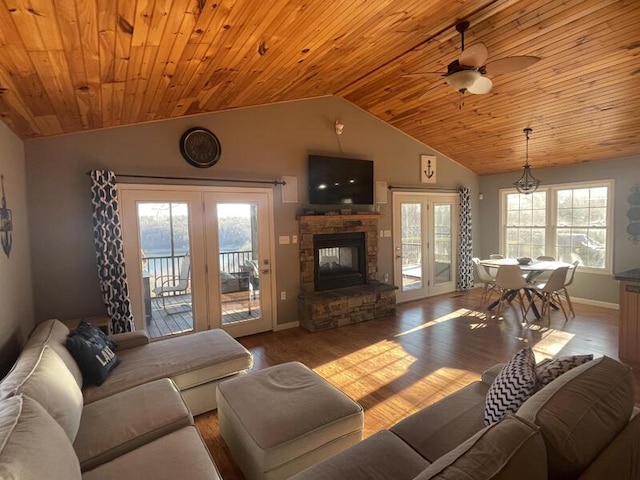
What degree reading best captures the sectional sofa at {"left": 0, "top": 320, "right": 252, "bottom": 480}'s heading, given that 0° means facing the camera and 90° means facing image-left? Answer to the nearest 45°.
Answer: approximately 270°

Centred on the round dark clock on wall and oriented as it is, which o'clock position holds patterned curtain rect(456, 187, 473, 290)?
The patterned curtain is roughly at 10 o'clock from the round dark clock on wall.

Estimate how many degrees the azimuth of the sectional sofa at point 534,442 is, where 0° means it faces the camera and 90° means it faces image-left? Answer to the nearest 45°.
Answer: approximately 135°

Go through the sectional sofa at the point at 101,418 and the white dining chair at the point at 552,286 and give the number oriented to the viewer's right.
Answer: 1

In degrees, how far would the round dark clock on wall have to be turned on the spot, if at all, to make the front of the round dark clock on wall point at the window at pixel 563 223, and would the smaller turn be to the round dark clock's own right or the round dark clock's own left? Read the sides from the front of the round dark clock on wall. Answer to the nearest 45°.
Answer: approximately 45° to the round dark clock's own left

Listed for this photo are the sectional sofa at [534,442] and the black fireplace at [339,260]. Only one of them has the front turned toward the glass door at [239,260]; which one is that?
the sectional sofa

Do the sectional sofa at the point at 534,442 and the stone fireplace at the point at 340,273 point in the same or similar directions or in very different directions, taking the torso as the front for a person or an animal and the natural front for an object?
very different directions

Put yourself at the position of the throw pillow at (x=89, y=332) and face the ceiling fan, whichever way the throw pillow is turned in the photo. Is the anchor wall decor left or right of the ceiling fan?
left

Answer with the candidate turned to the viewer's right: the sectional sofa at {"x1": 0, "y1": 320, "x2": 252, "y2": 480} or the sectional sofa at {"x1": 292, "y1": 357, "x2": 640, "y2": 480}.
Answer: the sectional sofa at {"x1": 0, "y1": 320, "x2": 252, "y2": 480}

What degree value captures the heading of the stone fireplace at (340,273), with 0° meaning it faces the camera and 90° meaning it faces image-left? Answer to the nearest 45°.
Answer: approximately 315°

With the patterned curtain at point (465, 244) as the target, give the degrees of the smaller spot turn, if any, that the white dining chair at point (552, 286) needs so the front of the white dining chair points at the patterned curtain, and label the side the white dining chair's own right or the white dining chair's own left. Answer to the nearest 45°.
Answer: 0° — it already faces it
